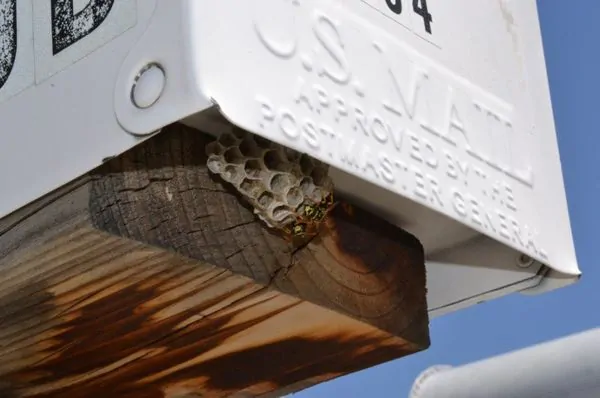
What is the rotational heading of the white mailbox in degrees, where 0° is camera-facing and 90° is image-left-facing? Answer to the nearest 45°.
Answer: approximately 315°
